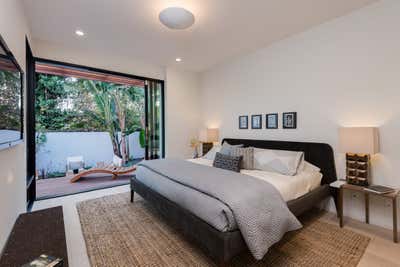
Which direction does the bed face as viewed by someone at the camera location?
facing the viewer and to the left of the viewer

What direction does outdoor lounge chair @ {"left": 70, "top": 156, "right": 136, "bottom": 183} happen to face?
to the viewer's left

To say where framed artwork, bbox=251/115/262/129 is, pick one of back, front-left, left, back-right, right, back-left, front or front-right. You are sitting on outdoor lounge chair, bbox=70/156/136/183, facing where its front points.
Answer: back-left

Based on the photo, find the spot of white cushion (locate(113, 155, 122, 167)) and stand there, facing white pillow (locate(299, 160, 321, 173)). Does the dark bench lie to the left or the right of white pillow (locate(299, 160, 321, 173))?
right

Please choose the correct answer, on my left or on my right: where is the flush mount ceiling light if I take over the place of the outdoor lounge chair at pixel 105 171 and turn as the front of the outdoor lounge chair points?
on my left

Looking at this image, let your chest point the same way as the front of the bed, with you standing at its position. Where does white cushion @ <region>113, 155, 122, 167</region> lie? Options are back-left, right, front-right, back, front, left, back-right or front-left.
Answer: right

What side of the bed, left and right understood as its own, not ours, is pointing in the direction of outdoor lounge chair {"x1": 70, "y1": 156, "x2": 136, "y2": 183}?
right

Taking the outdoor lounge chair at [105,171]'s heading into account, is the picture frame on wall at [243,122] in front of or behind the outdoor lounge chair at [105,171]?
behind

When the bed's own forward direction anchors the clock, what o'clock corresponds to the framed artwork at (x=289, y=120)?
The framed artwork is roughly at 6 o'clock from the bed.

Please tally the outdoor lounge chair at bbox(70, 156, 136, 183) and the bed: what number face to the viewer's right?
0

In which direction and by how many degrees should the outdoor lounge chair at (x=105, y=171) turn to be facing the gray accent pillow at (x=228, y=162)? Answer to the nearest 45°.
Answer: approximately 135° to its left
